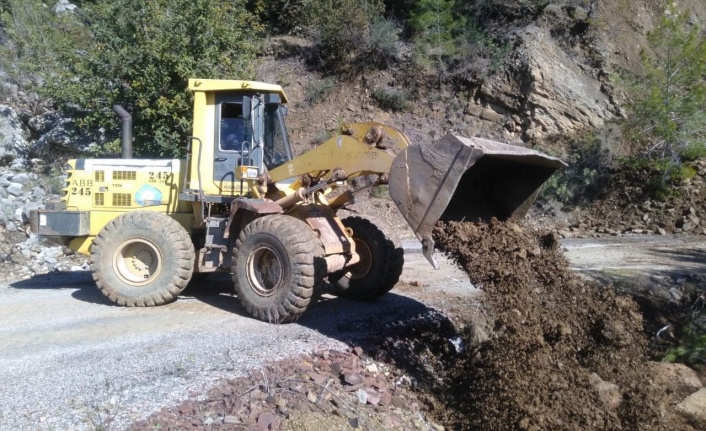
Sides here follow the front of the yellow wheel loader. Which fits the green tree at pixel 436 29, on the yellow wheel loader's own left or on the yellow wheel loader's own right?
on the yellow wheel loader's own left

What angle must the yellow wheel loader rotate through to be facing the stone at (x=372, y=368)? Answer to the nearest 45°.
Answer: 0° — it already faces it

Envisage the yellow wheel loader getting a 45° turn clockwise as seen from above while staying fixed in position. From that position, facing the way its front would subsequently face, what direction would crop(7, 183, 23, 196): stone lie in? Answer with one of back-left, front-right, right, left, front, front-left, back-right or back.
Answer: back-right

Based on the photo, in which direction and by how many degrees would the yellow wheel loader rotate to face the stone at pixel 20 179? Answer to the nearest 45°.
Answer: approximately 180°

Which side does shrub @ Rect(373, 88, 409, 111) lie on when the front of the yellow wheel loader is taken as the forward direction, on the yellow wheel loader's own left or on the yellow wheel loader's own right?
on the yellow wheel loader's own left

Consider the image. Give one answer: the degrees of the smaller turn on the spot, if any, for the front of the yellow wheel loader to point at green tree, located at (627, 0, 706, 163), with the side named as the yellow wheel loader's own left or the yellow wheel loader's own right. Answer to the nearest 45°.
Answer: approximately 90° to the yellow wheel loader's own left

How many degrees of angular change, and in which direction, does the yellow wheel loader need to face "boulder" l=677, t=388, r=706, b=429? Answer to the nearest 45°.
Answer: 0° — it already faces it

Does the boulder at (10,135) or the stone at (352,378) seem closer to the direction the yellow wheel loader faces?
the stone

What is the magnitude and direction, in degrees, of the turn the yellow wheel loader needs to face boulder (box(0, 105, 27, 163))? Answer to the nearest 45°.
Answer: approximately 180°

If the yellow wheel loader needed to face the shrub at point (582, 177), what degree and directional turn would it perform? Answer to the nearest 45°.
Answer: approximately 90° to its left

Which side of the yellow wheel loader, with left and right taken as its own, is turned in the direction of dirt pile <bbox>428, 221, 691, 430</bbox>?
front

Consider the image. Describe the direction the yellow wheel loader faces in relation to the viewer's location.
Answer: facing the viewer and to the right of the viewer

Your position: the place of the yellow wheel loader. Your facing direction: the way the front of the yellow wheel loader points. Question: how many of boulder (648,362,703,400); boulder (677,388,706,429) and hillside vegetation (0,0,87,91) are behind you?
1

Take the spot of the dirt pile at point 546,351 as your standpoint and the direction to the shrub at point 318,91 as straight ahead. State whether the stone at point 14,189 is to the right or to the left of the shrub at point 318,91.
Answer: left

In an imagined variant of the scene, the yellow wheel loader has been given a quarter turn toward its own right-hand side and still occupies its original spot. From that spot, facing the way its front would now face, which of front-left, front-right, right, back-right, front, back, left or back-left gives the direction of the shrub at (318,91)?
back-right
